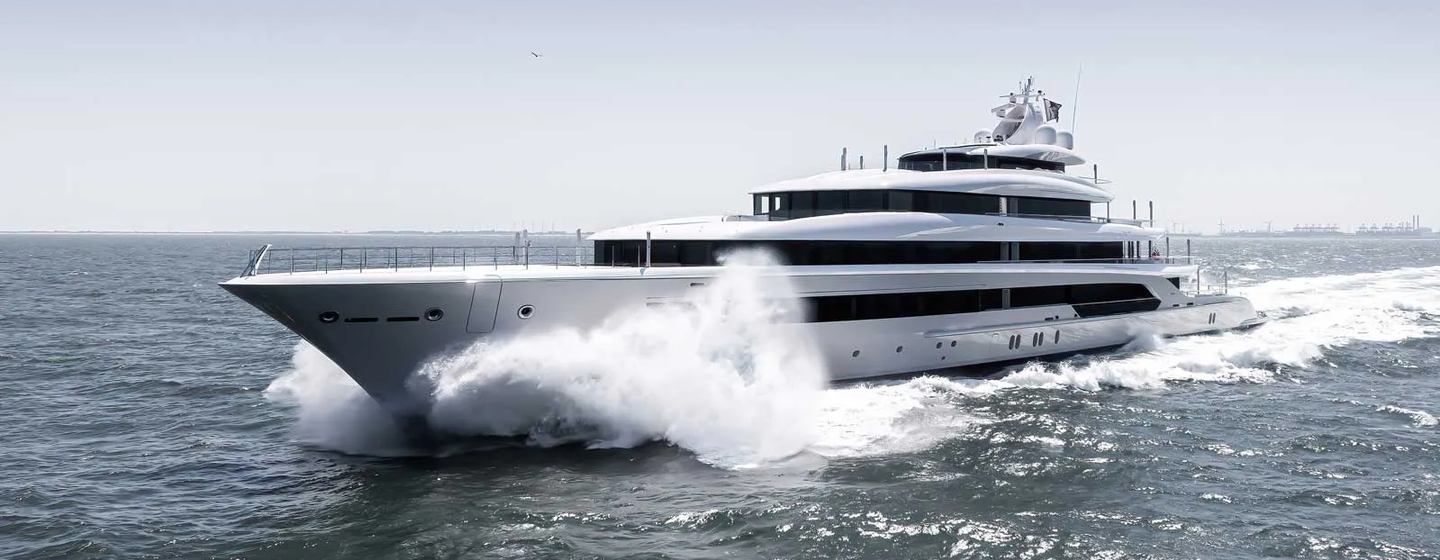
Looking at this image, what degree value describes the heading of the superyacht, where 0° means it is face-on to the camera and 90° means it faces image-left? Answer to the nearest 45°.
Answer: approximately 45°
